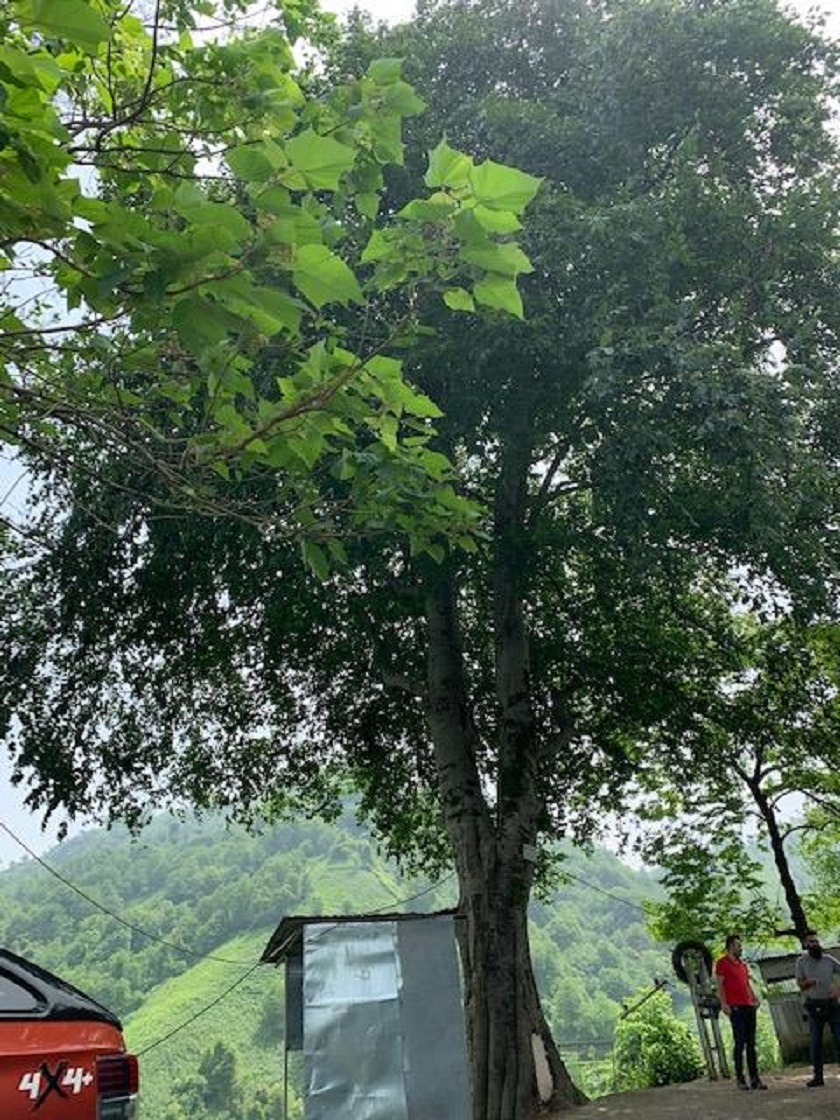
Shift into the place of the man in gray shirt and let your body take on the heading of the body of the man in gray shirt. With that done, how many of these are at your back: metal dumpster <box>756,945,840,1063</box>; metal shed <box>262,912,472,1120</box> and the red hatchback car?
1

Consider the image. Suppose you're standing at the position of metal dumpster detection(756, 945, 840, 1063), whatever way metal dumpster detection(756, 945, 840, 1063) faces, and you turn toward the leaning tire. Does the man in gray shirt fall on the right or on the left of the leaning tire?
left

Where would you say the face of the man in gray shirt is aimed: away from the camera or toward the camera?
toward the camera

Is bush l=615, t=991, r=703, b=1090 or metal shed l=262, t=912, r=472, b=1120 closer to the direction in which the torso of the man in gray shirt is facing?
the metal shed

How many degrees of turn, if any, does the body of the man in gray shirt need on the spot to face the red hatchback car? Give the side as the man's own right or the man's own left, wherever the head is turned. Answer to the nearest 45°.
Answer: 0° — they already face it

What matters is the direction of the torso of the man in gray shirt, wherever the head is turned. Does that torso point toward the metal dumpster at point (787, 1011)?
no

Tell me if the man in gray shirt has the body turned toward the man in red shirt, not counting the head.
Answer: no

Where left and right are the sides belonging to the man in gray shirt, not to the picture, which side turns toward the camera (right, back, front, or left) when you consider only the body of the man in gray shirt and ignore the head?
front

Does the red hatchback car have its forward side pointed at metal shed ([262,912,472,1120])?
no
